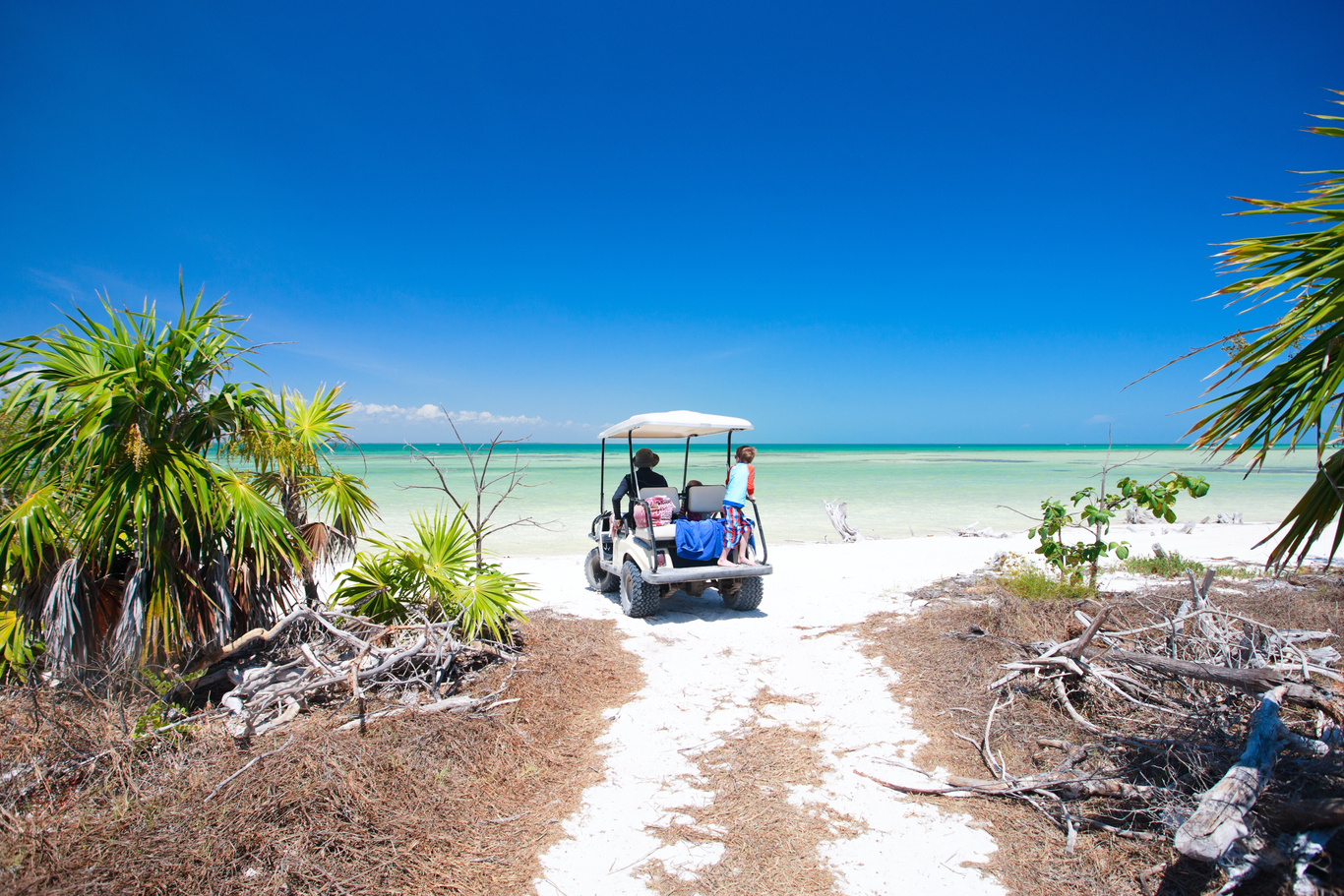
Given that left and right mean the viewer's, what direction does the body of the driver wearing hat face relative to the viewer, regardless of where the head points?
facing away from the viewer and to the left of the viewer

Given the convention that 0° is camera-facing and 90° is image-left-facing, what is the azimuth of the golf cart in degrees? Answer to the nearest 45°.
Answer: approximately 135°

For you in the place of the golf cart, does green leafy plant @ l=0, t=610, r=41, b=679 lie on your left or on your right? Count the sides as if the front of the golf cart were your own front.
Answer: on your left

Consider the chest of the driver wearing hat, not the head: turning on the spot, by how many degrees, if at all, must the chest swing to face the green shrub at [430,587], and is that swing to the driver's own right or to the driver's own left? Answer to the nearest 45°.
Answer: approximately 90° to the driver's own left

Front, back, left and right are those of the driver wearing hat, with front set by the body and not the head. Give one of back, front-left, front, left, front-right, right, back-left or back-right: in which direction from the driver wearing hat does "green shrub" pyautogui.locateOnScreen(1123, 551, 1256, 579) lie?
back-right

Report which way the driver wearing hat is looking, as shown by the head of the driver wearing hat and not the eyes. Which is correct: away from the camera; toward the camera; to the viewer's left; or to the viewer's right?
away from the camera

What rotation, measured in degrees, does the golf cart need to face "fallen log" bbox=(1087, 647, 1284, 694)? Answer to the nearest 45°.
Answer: approximately 180°

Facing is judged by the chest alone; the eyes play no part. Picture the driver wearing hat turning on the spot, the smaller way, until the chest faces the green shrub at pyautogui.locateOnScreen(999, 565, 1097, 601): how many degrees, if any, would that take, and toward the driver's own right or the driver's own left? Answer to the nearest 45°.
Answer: approximately 135° to the driver's own right

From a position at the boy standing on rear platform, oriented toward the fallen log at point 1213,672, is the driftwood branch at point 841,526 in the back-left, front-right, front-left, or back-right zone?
back-left

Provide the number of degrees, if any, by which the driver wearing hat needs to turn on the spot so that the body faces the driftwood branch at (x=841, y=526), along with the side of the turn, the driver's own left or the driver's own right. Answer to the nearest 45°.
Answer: approximately 90° to the driver's own right

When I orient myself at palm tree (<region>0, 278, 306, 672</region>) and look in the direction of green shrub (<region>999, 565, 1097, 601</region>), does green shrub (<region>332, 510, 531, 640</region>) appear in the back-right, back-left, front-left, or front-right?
front-left

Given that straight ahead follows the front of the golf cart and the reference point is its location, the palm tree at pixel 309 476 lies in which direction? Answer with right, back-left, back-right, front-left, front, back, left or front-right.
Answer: left
